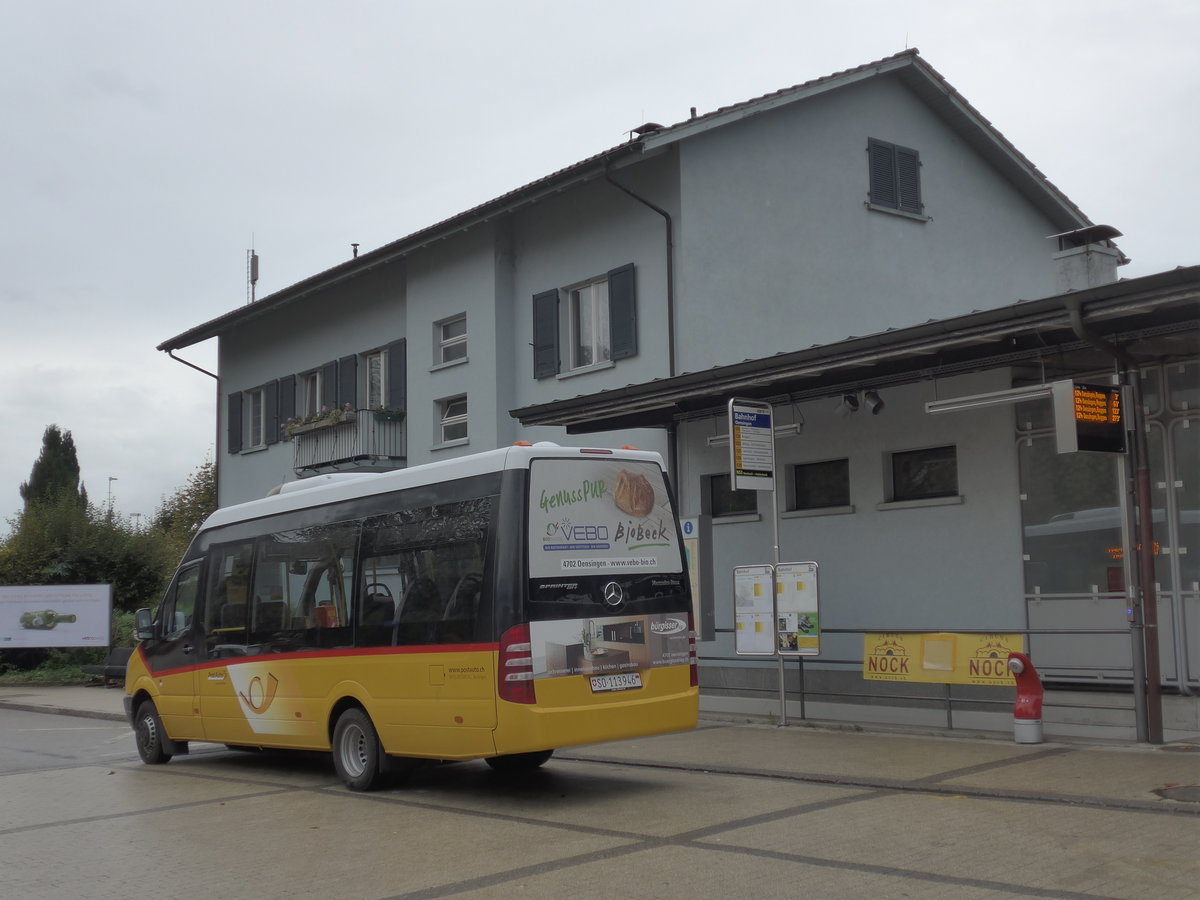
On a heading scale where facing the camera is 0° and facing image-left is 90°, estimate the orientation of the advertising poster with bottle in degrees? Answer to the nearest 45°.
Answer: approximately 0°

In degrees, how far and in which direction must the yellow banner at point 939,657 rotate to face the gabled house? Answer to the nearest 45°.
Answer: approximately 180°

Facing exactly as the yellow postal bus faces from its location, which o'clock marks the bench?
The bench is roughly at 1 o'clock from the yellow postal bus.

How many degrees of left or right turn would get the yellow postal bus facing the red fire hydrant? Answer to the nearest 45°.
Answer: approximately 135° to its right

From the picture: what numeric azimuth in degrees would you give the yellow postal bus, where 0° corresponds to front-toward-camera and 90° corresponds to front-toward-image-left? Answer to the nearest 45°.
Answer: approximately 135°

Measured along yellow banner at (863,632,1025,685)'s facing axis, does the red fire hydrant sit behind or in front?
in front

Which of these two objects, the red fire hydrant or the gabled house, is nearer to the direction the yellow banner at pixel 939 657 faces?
the red fire hydrant

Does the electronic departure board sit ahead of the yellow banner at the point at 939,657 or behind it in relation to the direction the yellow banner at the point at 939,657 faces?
ahead

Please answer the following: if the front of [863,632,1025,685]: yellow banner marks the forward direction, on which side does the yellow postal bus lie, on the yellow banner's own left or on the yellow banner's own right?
on the yellow banner's own right

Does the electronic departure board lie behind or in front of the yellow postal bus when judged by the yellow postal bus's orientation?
behind

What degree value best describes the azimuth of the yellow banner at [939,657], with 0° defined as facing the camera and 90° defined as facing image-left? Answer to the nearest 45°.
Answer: approximately 0°

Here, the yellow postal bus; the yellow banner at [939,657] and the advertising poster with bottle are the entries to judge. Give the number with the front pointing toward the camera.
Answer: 2
